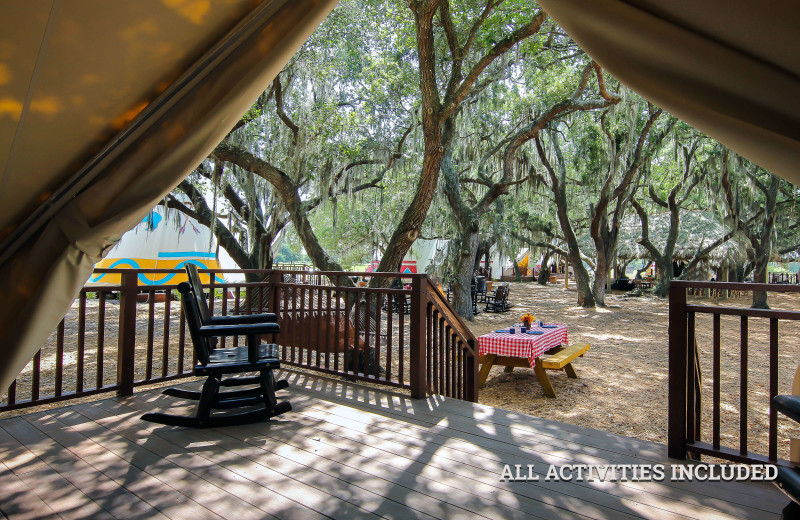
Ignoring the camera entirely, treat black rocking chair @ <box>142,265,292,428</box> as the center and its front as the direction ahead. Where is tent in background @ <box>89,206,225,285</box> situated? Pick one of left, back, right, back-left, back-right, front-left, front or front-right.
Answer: left

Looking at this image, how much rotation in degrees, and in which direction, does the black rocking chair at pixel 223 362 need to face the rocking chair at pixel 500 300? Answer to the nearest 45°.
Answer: approximately 45° to its left

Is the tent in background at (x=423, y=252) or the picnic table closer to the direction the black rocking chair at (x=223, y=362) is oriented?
the picnic table

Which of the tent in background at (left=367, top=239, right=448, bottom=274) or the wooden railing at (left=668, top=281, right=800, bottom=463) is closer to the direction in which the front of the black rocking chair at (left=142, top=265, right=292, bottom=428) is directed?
the wooden railing

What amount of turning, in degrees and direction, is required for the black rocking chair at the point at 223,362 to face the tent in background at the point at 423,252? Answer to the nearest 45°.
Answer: approximately 45° to its left

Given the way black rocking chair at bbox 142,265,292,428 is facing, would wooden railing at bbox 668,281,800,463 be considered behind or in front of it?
in front

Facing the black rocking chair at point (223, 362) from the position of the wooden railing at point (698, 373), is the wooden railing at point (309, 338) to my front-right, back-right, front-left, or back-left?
front-right

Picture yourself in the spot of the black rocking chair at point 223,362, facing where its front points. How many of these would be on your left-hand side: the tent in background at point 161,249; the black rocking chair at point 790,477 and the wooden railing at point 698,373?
1

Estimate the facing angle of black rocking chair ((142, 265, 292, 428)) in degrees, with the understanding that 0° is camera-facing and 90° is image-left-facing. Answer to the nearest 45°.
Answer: approximately 270°

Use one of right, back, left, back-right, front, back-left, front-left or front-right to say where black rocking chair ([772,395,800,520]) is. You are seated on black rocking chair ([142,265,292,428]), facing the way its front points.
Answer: front-right

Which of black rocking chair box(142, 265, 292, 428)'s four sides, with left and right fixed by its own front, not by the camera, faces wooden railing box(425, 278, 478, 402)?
front

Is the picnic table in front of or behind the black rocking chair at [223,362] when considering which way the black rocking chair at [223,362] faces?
in front
